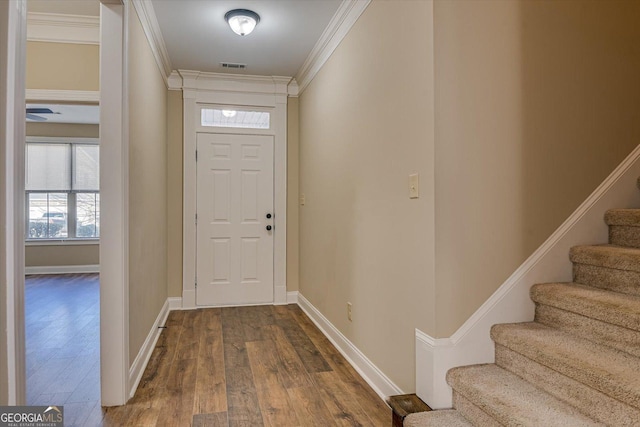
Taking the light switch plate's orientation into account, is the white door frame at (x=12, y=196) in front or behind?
in front

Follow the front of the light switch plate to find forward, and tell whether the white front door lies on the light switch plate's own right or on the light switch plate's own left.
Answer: on the light switch plate's own right

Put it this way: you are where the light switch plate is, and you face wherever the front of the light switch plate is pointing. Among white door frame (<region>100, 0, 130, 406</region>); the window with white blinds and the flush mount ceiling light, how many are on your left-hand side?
0

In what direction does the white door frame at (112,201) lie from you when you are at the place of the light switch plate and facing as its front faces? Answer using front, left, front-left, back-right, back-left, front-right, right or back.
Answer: front-right

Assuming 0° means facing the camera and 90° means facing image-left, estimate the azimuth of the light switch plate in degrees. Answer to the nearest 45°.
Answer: approximately 45°

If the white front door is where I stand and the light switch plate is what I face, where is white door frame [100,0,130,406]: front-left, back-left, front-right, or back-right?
front-right

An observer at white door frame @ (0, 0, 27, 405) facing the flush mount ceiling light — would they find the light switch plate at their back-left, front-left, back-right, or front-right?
front-right

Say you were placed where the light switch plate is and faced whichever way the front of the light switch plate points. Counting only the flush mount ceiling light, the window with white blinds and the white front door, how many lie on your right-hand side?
3

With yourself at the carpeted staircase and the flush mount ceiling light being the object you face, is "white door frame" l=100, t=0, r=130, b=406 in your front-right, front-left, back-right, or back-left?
front-left

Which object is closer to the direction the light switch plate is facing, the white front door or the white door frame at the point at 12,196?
the white door frame

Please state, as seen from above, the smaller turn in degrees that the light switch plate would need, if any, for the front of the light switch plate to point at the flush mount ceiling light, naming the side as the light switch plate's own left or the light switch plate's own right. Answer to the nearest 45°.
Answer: approximately 90° to the light switch plate's own right

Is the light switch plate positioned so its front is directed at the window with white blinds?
no

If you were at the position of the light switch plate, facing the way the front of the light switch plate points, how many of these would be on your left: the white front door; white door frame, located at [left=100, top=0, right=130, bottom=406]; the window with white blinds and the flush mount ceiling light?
0
